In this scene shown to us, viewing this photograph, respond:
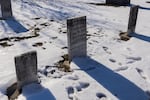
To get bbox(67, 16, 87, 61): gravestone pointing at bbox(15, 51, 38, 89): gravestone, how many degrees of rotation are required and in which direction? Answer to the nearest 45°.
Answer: approximately 90° to its right

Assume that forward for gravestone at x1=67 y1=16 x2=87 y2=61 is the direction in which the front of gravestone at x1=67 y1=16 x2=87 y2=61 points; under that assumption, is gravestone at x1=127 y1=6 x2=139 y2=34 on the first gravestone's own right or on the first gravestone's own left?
on the first gravestone's own left

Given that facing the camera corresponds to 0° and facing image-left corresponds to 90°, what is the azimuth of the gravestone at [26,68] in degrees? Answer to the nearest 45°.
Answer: approximately 315°

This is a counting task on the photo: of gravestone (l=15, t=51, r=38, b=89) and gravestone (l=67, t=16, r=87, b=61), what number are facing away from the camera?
0

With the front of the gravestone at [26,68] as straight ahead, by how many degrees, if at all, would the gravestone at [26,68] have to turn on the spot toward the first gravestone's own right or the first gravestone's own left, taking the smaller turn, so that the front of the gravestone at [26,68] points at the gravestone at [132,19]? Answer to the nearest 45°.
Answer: approximately 90° to the first gravestone's own left

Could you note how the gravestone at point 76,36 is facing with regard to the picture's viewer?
facing the viewer and to the right of the viewer

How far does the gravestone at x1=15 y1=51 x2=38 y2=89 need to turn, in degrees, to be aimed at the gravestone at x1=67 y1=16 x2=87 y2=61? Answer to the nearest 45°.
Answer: approximately 90° to its left

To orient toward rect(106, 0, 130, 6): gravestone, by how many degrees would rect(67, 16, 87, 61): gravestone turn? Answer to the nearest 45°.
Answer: approximately 135° to its left

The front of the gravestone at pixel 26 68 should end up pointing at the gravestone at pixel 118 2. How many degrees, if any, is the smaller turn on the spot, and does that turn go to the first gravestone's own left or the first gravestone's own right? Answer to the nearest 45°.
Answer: approximately 90° to the first gravestone's own left

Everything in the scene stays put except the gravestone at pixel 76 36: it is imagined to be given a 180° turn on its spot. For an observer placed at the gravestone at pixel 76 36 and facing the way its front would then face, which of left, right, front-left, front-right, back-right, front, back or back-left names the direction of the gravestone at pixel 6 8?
front

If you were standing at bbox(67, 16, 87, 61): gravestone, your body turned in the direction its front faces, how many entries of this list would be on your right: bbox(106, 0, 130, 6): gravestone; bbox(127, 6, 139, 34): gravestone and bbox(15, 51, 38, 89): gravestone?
1
